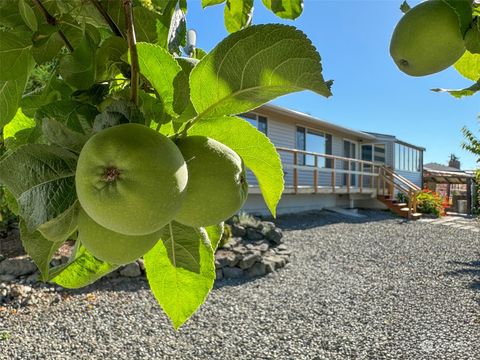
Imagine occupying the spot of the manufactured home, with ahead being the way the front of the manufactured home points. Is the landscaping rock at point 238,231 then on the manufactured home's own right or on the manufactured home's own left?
on the manufactured home's own right

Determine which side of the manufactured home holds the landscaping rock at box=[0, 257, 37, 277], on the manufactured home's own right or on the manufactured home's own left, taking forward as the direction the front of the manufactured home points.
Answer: on the manufactured home's own right

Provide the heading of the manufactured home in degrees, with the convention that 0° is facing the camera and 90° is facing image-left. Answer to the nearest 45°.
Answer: approximately 315°

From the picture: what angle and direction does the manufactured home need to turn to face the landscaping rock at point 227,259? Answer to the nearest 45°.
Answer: approximately 45° to its right

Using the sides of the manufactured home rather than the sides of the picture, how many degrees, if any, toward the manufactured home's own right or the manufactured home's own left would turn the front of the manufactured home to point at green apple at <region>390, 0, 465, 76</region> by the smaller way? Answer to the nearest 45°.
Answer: approximately 45° to the manufactured home's own right

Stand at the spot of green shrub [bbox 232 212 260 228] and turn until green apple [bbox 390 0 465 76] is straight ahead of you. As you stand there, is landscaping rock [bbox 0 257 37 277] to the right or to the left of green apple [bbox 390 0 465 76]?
right

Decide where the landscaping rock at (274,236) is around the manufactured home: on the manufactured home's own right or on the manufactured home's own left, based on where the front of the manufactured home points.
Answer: on the manufactured home's own right

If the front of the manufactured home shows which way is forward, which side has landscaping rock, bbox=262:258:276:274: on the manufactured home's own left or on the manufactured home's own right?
on the manufactured home's own right

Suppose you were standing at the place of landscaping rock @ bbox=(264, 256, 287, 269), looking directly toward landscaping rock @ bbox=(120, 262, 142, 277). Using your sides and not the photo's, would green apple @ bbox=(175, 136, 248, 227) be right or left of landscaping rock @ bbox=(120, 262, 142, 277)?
left

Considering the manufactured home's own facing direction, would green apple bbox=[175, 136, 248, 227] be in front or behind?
in front

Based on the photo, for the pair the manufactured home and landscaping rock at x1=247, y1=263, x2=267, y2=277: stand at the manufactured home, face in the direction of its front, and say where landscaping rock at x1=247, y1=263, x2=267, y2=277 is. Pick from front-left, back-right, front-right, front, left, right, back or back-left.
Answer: front-right
